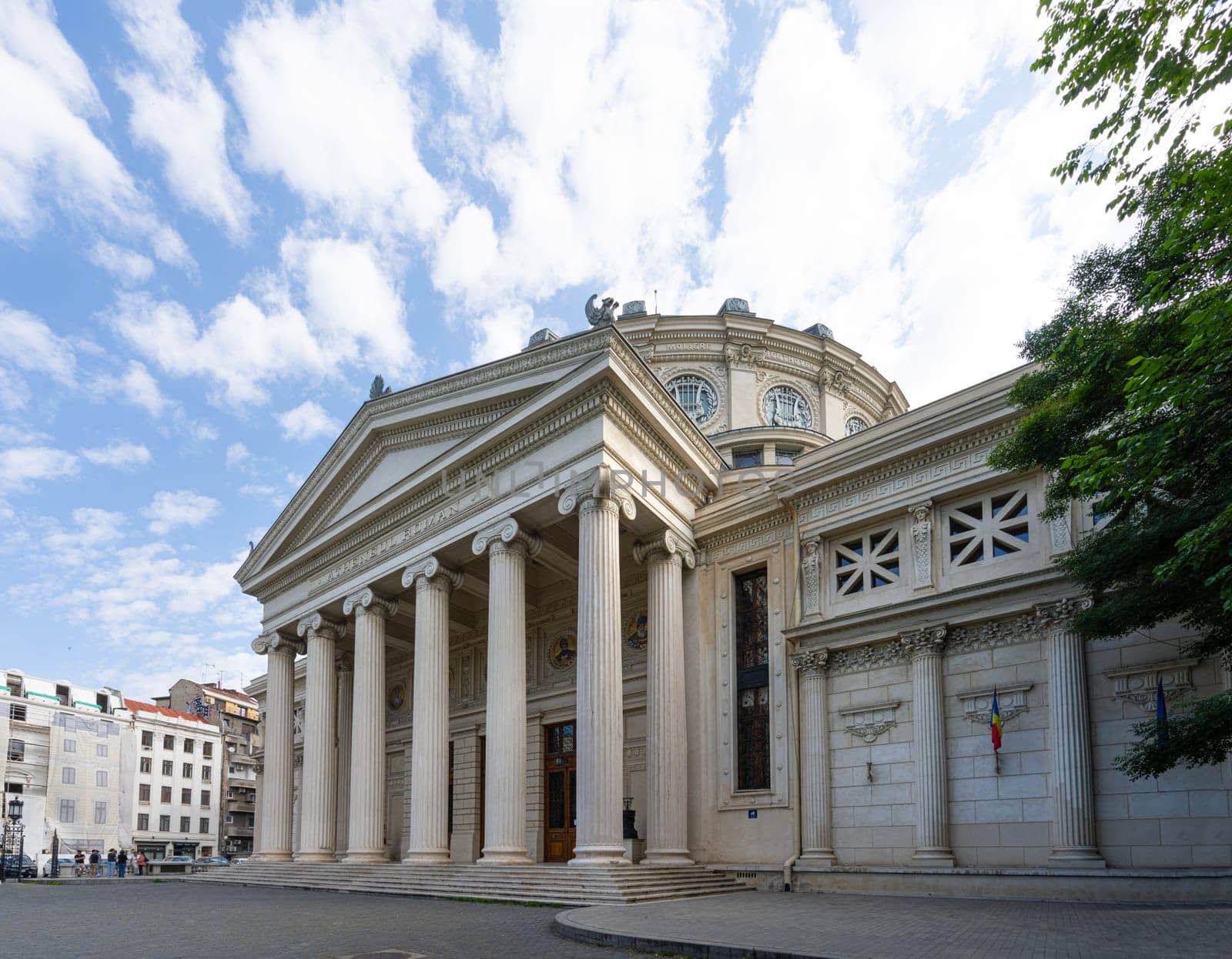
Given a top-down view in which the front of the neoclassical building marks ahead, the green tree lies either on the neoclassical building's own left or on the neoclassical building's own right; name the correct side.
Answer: on the neoclassical building's own left

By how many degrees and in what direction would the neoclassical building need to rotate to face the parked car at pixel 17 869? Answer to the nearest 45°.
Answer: approximately 90° to its right

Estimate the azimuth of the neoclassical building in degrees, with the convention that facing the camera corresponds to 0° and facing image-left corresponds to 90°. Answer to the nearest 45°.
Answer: approximately 45°

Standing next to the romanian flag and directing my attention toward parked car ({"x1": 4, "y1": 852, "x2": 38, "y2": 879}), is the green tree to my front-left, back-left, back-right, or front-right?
back-left
